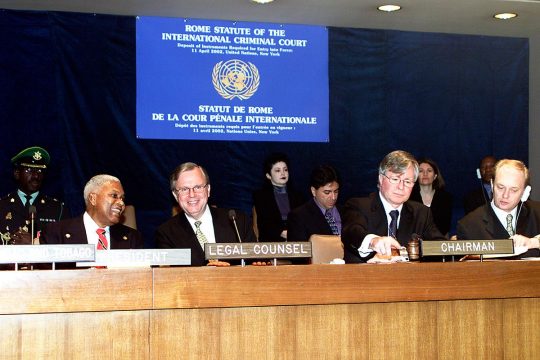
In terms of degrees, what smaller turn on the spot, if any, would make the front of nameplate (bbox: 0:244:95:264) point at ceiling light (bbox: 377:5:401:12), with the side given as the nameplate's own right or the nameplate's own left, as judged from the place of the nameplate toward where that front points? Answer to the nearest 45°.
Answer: approximately 135° to the nameplate's own left

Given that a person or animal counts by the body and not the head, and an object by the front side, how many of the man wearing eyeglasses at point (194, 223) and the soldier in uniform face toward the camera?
2

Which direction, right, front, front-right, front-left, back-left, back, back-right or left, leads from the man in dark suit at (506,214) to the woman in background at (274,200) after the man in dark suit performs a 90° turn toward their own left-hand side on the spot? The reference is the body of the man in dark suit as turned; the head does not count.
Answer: back-left

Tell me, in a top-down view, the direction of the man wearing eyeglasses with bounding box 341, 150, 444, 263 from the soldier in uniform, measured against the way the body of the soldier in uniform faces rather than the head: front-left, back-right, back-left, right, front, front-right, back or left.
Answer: front-left

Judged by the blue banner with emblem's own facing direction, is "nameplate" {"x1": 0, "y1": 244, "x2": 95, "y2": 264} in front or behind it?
in front

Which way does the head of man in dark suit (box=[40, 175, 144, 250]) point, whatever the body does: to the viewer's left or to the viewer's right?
to the viewer's right

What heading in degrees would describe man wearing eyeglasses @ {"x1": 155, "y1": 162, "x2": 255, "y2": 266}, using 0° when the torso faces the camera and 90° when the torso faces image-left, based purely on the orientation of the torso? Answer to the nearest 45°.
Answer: approximately 0°
